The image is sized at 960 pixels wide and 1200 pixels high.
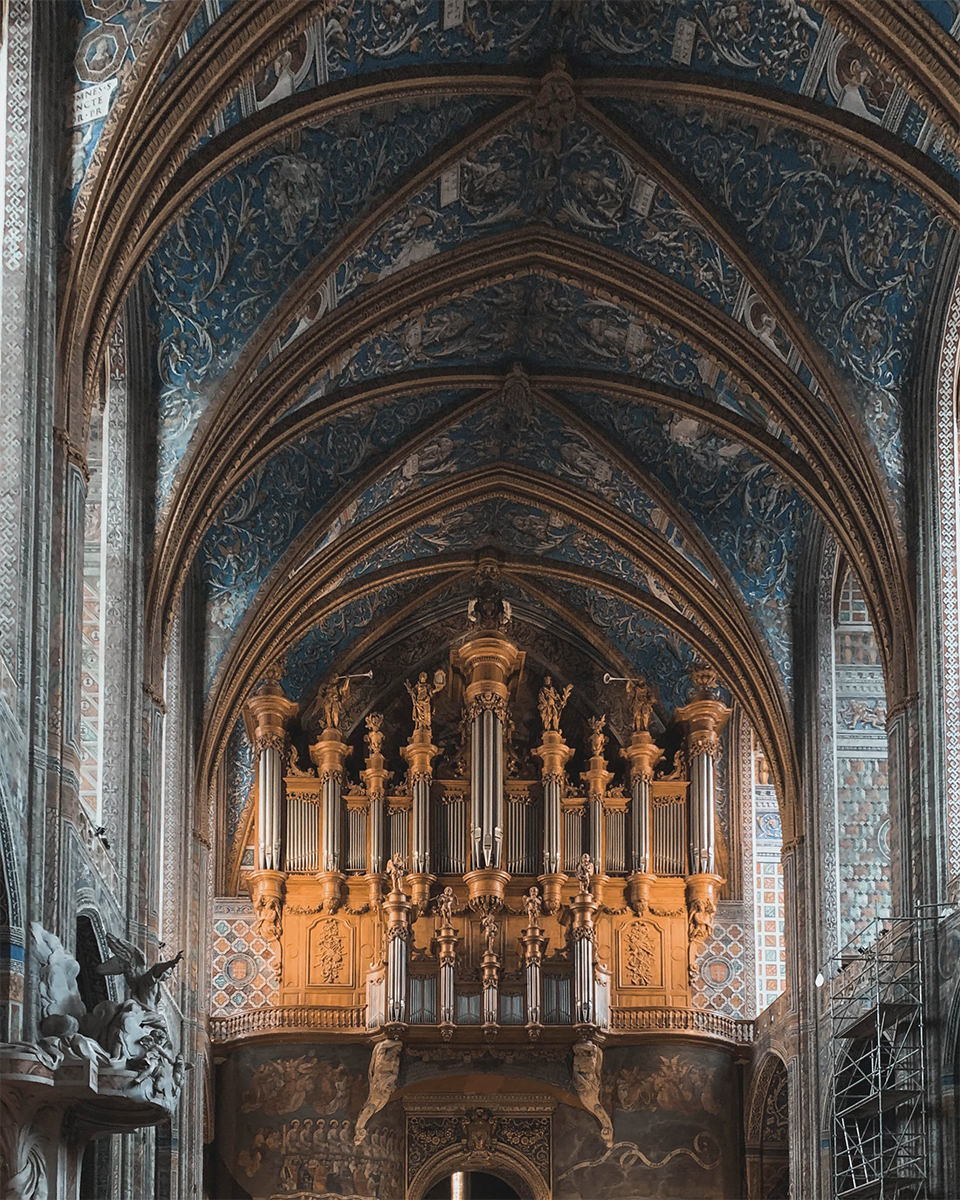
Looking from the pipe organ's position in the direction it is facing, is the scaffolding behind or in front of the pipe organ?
in front

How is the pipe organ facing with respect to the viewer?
toward the camera
